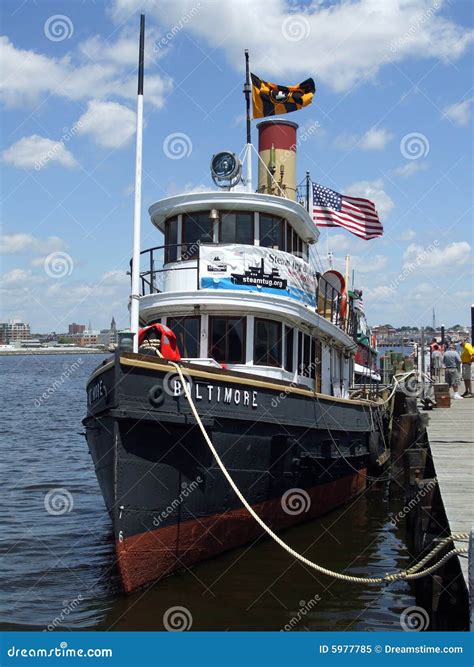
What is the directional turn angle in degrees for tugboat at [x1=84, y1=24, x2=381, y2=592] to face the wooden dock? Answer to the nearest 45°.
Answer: approximately 135° to its left

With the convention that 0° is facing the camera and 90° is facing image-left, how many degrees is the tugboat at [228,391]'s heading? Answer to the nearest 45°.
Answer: approximately 45°

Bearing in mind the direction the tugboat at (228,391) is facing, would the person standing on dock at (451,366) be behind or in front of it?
behind
